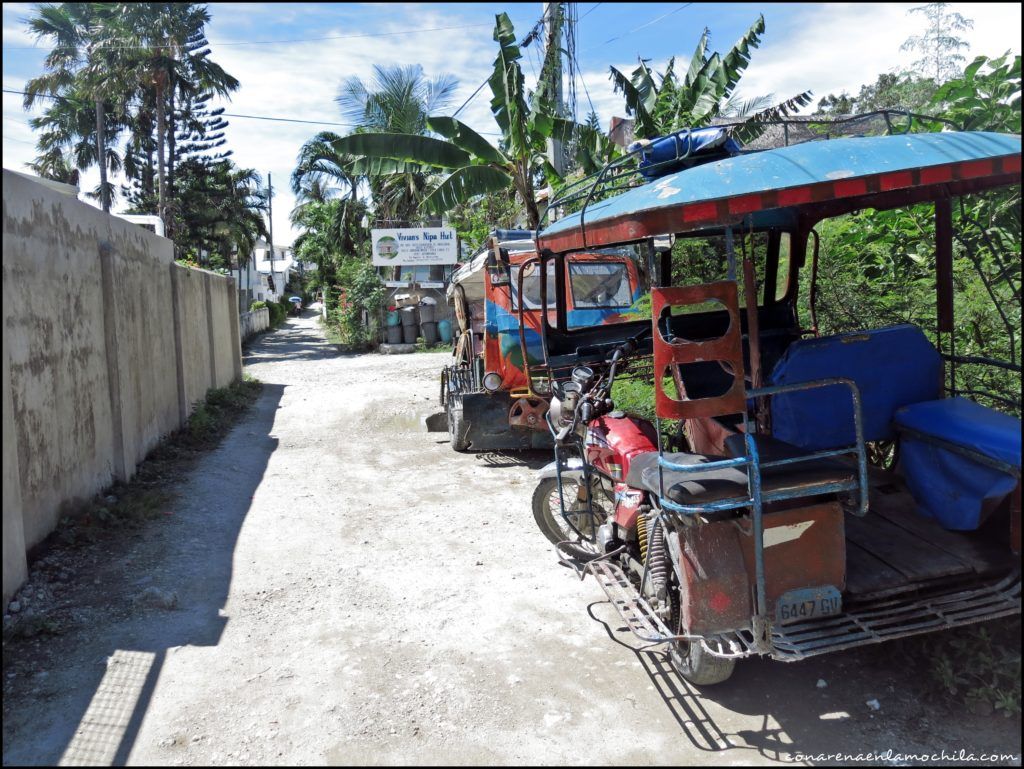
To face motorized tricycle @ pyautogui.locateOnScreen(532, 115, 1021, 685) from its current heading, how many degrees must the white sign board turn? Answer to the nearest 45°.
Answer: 0° — it already faces it

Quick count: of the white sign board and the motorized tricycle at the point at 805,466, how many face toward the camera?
1

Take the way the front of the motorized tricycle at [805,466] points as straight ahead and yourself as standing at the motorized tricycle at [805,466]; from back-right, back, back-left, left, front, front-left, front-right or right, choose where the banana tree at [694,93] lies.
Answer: front-right

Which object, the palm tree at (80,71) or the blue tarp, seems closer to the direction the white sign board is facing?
the blue tarp

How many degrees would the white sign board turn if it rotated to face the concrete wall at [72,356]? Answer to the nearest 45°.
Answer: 0° — it already faces it

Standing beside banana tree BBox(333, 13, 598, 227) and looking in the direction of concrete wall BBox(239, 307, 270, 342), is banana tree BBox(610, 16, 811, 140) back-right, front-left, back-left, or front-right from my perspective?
back-right

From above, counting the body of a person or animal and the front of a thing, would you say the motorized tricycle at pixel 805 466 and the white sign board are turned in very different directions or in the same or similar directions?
very different directions

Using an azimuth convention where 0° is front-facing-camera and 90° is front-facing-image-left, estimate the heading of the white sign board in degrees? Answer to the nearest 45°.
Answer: approximately 0°

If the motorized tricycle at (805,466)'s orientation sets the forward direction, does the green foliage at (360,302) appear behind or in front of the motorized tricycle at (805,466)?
in front

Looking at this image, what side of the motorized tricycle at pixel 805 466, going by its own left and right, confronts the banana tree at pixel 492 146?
front

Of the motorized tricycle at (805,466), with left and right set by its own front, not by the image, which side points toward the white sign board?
front

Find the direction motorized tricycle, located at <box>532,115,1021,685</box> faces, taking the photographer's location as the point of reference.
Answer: facing away from the viewer and to the left of the viewer

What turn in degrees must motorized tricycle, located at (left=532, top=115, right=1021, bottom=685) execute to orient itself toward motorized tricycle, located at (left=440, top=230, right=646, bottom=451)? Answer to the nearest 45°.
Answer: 0° — it already faces it

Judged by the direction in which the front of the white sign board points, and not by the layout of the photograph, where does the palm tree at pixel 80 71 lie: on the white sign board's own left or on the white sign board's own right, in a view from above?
on the white sign board's own right
